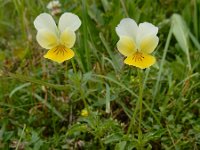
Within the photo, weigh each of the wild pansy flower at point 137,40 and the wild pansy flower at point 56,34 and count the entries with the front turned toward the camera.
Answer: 2

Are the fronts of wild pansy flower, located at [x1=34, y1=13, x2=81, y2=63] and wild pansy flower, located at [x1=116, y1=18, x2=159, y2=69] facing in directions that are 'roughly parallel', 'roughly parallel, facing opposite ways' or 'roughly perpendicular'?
roughly parallel

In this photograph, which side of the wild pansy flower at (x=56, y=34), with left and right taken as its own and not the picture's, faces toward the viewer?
front

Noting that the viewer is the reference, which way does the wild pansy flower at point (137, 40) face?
facing the viewer
